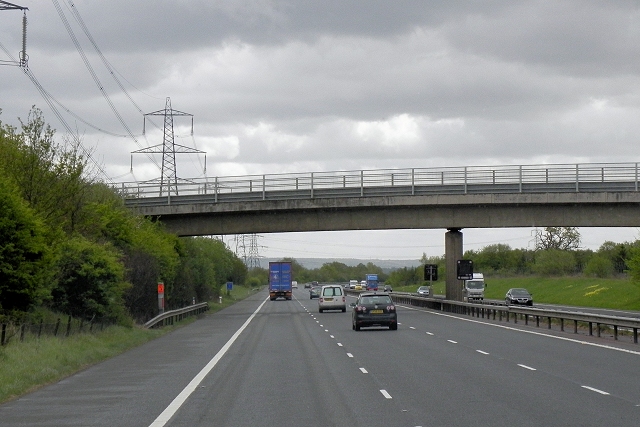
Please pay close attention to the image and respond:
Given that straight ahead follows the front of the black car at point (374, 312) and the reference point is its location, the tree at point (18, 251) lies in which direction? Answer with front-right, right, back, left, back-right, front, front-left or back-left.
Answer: back-left

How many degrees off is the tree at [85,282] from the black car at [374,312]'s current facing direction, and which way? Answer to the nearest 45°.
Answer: approximately 90° to its left

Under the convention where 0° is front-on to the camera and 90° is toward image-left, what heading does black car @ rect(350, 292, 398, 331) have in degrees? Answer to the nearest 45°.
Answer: approximately 180°
